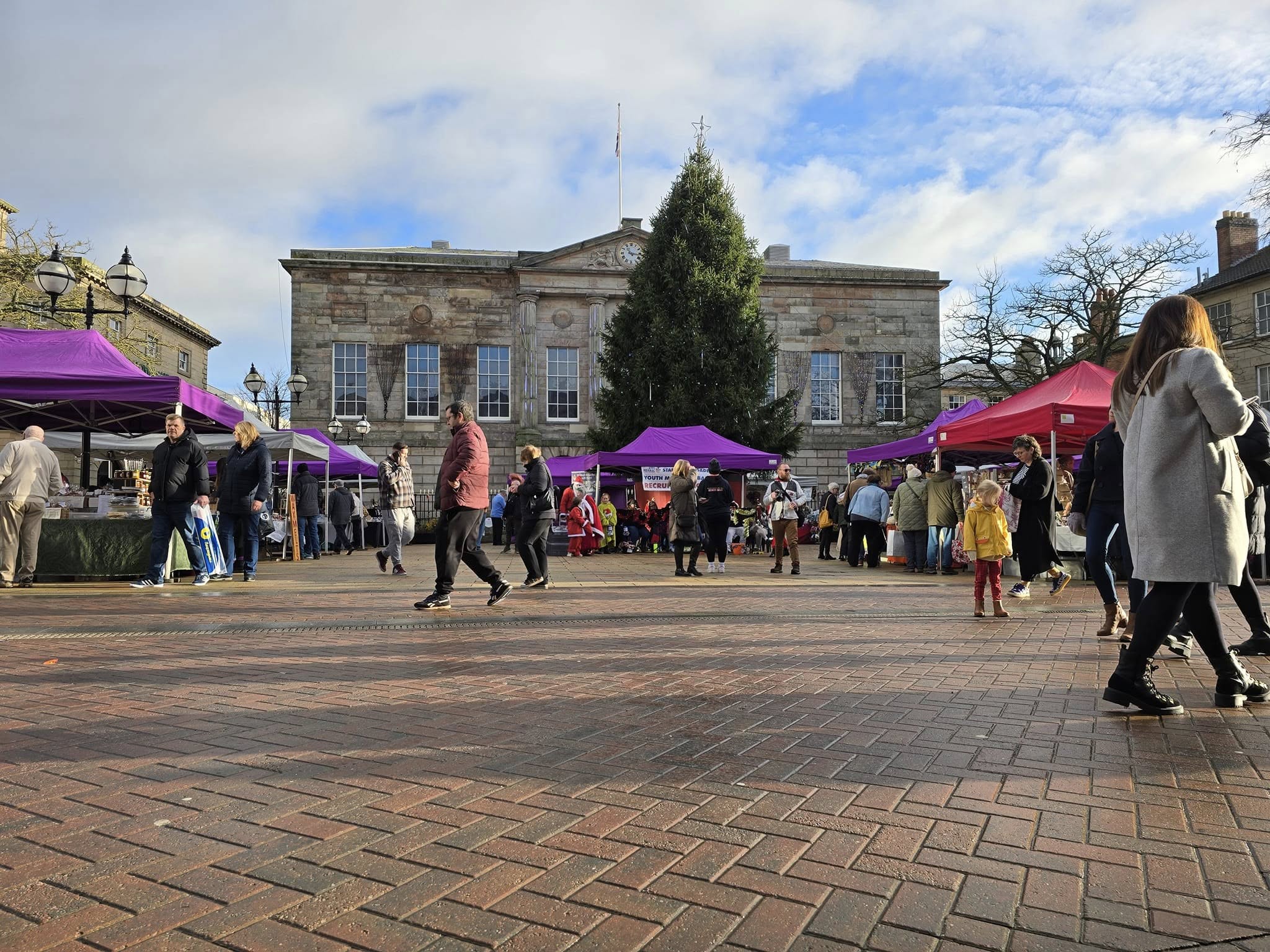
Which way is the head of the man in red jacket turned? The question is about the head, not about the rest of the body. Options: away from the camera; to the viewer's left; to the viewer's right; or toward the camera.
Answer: to the viewer's left

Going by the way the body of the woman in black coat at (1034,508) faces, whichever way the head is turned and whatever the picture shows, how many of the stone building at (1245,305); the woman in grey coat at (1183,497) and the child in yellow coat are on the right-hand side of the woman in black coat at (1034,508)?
1

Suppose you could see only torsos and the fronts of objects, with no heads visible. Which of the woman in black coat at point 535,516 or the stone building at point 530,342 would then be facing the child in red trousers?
the stone building

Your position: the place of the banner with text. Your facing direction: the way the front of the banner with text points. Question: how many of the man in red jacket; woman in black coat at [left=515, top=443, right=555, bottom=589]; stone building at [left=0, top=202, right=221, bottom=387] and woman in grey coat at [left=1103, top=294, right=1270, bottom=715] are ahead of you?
3

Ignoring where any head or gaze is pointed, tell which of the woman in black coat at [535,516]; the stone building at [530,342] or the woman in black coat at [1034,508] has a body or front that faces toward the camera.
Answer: the stone building

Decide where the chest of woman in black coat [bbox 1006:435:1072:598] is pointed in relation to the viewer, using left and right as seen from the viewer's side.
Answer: facing to the left of the viewer

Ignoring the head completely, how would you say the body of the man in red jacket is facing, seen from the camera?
to the viewer's left

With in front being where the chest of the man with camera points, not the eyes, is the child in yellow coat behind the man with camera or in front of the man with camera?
in front

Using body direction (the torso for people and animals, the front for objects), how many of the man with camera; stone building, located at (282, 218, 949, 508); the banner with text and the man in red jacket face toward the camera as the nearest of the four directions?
3

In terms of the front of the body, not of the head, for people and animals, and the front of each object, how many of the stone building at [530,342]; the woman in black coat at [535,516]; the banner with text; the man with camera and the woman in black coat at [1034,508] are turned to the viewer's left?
2

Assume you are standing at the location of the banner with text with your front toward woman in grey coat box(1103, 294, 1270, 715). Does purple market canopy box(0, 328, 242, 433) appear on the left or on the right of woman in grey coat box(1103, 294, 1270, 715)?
right

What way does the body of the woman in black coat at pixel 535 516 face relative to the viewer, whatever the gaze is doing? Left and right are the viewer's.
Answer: facing to the left of the viewer

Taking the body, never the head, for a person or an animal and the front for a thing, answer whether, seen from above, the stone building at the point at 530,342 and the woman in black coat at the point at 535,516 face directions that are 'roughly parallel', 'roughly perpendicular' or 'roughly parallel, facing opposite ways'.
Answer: roughly perpendicular

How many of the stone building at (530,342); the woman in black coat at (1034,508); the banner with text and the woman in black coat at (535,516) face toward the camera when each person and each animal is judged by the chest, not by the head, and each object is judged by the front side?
2
